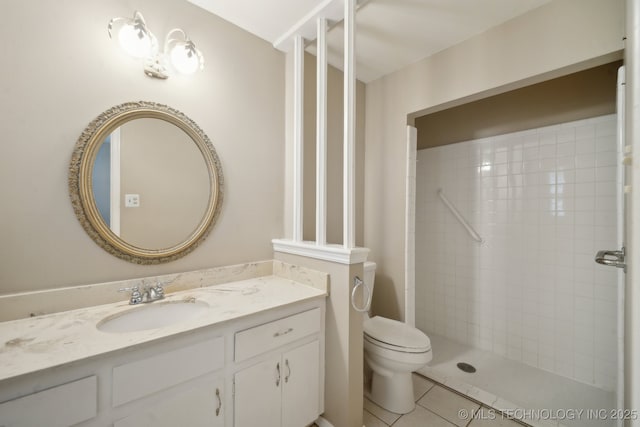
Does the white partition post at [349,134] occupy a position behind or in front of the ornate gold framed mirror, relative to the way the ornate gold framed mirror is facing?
in front

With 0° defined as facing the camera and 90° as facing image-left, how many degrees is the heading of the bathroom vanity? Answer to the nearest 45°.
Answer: approximately 315°

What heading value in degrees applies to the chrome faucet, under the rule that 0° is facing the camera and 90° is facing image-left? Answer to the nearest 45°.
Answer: approximately 315°

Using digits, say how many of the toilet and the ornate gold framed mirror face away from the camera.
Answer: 0

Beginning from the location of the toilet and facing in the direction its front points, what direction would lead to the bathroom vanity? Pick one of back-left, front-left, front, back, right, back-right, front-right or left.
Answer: right

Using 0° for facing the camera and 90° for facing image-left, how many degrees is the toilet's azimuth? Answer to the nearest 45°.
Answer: approximately 315°
